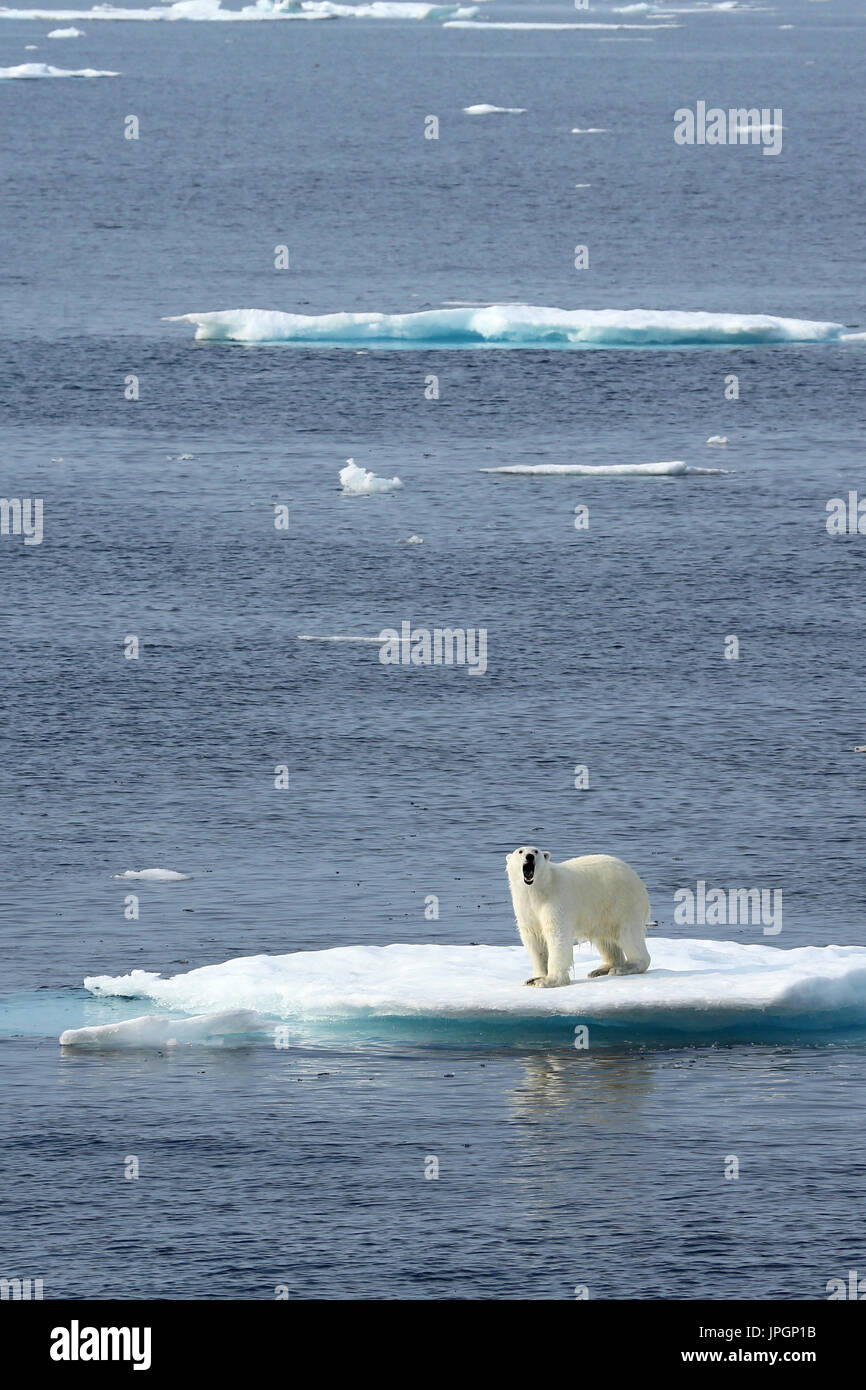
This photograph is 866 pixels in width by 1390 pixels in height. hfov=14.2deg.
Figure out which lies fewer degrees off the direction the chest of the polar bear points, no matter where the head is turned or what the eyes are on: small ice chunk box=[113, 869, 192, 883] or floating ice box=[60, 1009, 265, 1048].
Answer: the floating ice

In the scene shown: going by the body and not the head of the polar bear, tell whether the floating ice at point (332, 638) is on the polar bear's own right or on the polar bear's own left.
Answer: on the polar bear's own right

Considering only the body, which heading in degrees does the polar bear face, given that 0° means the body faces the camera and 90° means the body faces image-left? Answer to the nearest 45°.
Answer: approximately 45°

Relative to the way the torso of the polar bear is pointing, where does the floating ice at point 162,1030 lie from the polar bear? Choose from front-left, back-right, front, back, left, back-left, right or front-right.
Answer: front-right

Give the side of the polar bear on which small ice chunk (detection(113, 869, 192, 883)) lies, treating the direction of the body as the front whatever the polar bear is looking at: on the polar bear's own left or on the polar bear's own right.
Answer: on the polar bear's own right
